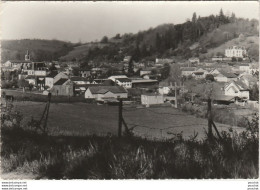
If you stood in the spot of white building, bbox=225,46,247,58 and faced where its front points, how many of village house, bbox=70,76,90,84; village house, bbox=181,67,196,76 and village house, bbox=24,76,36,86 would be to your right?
3

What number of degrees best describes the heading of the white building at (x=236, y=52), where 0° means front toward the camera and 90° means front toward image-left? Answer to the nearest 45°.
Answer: approximately 0°

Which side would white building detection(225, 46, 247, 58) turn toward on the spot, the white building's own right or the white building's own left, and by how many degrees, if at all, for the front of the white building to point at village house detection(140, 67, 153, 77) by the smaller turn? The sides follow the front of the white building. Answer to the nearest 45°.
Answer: approximately 90° to the white building's own right

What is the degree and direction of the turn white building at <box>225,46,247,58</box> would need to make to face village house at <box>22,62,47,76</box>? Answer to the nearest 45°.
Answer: approximately 90° to its right

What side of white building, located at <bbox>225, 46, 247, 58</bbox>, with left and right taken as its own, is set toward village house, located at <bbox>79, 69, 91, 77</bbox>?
right

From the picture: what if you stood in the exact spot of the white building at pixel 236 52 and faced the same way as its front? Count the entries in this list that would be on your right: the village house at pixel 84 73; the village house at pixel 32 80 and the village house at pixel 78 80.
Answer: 3

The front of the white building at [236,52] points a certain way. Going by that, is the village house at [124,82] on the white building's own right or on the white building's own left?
on the white building's own right
